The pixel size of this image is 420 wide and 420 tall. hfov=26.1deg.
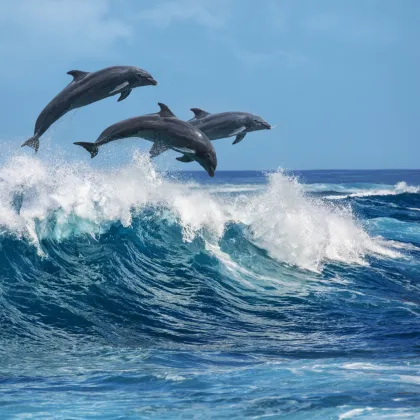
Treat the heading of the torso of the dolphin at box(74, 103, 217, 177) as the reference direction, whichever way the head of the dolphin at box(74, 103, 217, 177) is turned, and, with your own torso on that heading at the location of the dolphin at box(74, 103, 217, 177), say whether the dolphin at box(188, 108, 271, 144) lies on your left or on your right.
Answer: on your left

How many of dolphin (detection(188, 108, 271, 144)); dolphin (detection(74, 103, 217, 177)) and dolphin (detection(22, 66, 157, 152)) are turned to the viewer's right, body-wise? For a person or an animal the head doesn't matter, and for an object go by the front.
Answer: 3

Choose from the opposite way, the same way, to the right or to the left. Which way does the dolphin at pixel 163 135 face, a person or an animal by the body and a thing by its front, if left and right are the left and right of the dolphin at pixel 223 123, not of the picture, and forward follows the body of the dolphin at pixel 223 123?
the same way

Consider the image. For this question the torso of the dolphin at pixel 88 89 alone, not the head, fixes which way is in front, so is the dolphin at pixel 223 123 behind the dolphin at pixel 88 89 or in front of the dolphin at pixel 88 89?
in front

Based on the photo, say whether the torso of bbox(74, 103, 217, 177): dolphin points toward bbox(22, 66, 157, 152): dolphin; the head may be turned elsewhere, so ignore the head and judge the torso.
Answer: no

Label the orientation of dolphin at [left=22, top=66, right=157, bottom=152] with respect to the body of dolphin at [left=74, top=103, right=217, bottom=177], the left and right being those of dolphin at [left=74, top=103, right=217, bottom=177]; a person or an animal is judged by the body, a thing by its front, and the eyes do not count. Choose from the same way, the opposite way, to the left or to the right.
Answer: the same way

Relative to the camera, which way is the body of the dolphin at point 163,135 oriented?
to the viewer's right

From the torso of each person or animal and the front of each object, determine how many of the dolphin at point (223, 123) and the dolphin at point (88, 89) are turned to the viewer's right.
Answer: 2

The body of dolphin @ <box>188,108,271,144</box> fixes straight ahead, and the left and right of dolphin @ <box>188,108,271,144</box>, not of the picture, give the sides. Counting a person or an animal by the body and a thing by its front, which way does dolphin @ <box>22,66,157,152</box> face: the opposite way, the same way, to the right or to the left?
the same way

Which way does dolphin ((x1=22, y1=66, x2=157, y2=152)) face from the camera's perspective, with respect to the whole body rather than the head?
to the viewer's right

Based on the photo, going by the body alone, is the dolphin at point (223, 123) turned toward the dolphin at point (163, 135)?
no

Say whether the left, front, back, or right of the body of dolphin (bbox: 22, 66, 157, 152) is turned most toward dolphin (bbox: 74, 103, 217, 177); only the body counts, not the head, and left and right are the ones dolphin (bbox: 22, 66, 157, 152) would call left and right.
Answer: front

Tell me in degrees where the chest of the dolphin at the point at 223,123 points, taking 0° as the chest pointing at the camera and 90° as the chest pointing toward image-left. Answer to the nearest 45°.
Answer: approximately 270°
